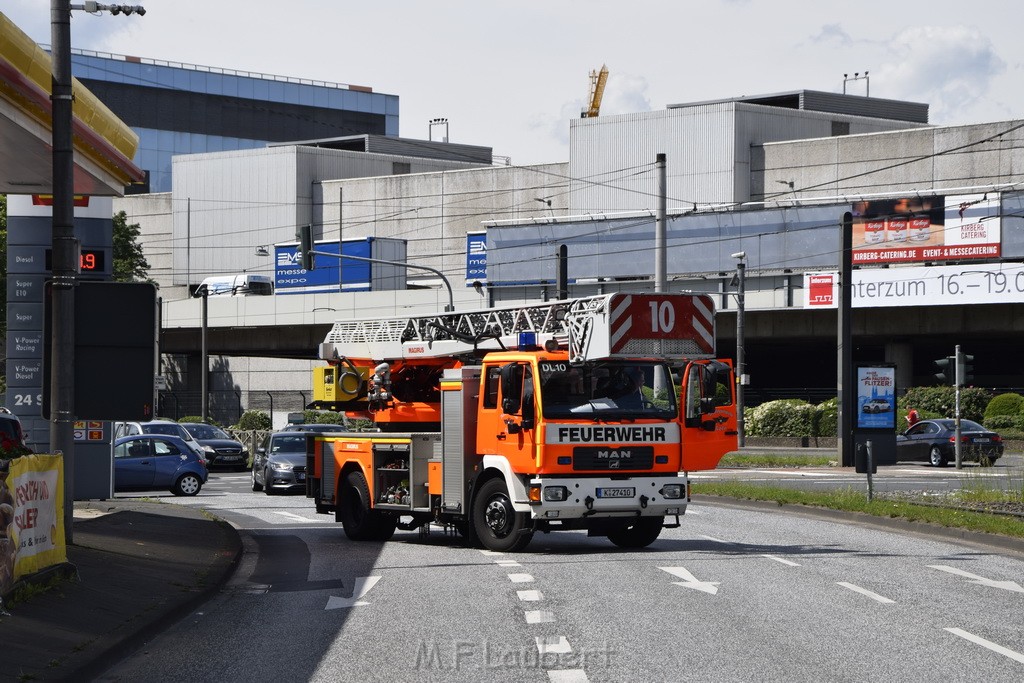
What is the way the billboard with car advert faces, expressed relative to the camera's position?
facing the viewer

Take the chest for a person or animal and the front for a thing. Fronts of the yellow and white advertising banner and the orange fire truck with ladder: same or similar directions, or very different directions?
same or similar directions

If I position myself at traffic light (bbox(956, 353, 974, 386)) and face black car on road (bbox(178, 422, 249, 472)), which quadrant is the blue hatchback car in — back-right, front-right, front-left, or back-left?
front-left

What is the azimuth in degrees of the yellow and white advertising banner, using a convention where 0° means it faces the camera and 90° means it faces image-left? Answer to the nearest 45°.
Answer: approximately 315°

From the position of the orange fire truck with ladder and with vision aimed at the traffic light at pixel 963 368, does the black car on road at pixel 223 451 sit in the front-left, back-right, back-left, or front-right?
front-left

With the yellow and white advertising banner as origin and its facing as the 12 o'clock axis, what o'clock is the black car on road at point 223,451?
The black car on road is roughly at 8 o'clock from the yellow and white advertising banner.

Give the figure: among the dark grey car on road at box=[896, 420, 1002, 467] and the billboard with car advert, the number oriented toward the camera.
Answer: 1

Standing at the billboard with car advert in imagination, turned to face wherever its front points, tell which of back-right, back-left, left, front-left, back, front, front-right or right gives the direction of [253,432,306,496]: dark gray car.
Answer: right

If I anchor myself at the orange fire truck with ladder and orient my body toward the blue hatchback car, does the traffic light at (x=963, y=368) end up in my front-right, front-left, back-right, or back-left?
front-right

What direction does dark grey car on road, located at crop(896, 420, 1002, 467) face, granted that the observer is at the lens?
facing away from the viewer and to the left of the viewer

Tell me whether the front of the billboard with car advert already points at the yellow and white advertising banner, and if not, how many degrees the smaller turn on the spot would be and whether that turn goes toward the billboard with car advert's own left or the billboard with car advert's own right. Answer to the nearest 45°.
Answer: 0° — it already faces it

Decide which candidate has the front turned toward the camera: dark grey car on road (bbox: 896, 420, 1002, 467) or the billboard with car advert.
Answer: the billboard with car advert

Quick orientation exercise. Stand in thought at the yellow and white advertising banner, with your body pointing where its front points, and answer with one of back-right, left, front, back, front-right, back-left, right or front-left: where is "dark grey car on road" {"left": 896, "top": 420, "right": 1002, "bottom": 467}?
left

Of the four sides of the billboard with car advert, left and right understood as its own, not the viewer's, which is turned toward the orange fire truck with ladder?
front

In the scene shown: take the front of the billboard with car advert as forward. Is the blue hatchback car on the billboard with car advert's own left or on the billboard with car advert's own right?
on the billboard with car advert's own right
